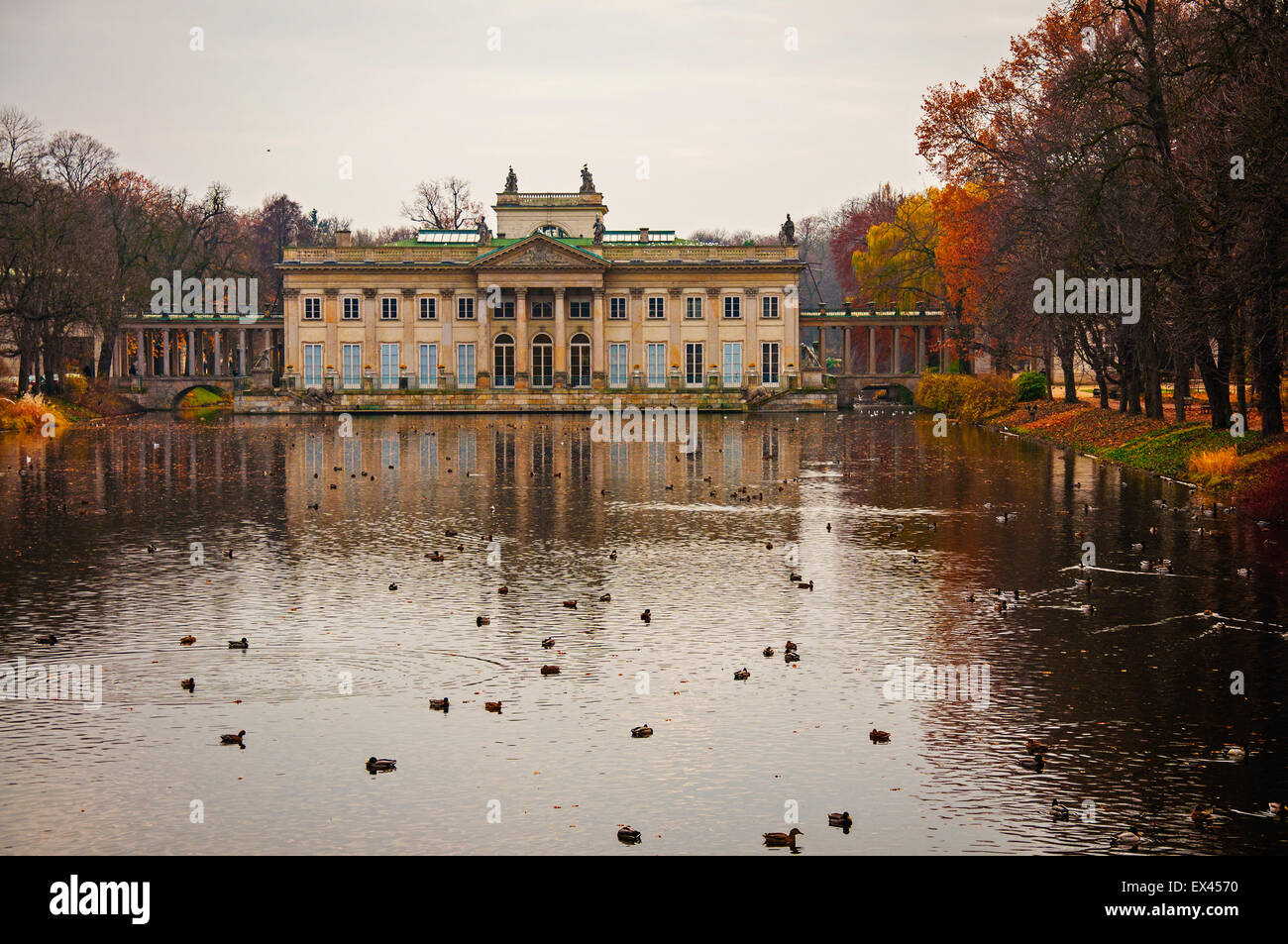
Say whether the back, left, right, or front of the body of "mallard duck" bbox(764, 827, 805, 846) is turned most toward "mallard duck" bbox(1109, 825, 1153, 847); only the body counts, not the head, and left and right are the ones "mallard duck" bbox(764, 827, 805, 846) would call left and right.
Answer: front

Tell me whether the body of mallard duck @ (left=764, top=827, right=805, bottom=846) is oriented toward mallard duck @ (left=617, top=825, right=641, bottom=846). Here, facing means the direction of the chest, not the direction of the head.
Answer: no

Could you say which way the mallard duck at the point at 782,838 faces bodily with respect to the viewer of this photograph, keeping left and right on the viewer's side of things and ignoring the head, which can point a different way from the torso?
facing to the right of the viewer
